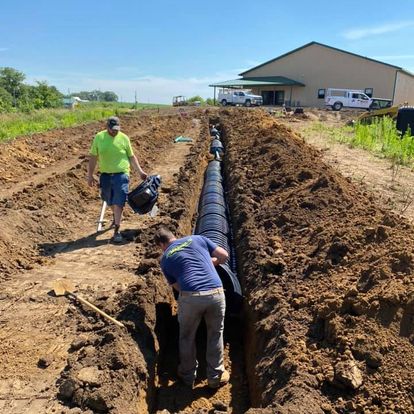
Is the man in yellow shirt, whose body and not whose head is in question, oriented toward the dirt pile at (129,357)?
yes

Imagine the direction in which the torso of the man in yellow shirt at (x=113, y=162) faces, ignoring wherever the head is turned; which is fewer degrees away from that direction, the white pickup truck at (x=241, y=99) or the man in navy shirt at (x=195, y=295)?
the man in navy shirt

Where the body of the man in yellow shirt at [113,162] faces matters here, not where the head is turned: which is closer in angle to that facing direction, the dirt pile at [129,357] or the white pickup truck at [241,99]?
the dirt pile

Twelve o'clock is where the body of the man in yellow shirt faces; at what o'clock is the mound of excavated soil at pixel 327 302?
The mound of excavated soil is roughly at 11 o'clock from the man in yellow shirt.

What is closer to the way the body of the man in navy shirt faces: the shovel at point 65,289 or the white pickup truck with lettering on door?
the white pickup truck with lettering on door

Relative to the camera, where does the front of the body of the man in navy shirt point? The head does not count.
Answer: away from the camera

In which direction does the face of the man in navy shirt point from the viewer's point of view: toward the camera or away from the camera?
away from the camera

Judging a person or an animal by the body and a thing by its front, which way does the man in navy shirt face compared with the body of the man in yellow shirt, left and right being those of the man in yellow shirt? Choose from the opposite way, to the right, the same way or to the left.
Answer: the opposite way

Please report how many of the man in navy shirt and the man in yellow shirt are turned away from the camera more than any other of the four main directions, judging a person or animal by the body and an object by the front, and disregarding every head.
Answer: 1

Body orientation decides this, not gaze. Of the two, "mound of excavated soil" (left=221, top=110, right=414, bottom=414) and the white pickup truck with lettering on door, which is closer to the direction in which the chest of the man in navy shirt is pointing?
the white pickup truck with lettering on door
